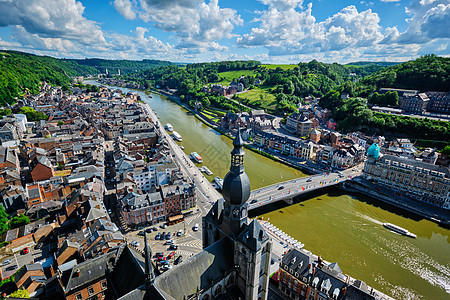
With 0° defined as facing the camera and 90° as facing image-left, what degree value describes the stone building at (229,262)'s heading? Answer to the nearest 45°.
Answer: approximately 225°

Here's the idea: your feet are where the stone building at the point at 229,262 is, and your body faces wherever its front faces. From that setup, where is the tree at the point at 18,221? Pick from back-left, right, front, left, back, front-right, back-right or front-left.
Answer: left

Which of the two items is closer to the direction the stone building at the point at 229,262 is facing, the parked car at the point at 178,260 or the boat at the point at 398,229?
the boat

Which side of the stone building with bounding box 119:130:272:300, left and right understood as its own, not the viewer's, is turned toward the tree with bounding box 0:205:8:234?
left

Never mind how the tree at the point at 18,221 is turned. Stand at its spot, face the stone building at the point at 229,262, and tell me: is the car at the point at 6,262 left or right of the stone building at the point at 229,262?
right

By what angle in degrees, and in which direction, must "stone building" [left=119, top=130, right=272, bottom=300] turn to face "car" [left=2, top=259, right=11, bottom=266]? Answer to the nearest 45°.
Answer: approximately 90° to its left

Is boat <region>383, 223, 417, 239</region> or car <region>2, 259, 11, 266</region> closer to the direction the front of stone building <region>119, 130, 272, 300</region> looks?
the boat

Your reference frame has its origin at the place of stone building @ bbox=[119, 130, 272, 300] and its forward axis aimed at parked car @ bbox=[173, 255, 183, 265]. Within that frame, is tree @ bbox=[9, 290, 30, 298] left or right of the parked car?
left

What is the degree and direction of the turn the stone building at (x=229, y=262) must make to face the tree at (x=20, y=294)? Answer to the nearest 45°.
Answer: approximately 135° to its left

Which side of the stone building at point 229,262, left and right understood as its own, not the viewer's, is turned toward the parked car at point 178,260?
left
